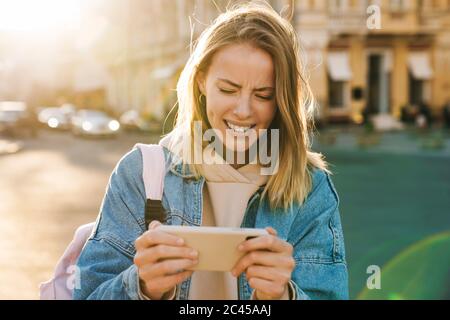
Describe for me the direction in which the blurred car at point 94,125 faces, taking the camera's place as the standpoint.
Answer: facing the viewer and to the right of the viewer

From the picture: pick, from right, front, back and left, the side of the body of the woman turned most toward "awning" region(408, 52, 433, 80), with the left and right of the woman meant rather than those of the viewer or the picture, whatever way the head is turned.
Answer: back

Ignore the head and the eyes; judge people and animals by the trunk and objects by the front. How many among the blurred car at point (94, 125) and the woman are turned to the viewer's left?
0

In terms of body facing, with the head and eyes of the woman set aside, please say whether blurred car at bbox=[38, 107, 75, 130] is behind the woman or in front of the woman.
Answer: behind

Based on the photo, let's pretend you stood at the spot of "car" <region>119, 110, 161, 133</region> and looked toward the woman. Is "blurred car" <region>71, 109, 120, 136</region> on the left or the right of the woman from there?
right

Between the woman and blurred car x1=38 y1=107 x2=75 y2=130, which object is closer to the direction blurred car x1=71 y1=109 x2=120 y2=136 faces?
the woman

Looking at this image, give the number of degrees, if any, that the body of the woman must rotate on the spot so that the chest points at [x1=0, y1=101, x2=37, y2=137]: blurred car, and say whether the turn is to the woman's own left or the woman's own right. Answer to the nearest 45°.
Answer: approximately 180°

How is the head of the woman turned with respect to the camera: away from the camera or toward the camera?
toward the camera

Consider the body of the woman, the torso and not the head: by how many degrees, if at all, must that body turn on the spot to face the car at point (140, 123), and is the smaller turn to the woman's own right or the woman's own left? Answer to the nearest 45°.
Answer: approximately 180°

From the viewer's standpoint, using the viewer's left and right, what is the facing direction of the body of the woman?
facing the viewer
